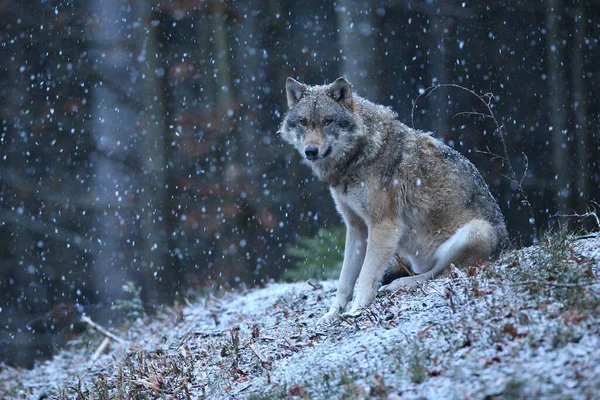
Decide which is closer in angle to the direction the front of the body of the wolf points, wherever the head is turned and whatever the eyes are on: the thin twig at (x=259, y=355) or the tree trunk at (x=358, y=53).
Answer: the thin twig

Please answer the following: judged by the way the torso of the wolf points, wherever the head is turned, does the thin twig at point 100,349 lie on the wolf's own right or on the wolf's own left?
on the wolf's own right

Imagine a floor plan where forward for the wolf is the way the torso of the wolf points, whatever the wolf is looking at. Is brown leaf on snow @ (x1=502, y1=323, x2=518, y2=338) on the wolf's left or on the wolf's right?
on the wolf's left

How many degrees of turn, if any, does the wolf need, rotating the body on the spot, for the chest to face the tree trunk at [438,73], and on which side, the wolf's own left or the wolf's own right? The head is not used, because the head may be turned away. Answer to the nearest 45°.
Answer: approximately 135° to the wolf's own right

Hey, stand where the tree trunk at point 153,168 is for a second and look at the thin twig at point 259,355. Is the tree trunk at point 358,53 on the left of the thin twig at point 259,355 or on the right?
left

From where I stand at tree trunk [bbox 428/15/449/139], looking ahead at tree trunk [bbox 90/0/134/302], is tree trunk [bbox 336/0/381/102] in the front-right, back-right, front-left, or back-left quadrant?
front-left

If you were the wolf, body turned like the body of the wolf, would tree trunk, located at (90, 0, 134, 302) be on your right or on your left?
on your right

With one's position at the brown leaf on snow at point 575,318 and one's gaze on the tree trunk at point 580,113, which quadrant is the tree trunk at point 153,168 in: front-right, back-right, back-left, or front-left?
front-left

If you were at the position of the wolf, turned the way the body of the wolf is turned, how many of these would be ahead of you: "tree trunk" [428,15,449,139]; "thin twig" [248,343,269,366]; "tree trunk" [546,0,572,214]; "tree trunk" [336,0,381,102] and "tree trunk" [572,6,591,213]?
1

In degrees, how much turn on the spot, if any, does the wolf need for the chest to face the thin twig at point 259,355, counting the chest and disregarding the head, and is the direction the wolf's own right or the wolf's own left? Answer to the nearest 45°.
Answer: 0° — it already faces it

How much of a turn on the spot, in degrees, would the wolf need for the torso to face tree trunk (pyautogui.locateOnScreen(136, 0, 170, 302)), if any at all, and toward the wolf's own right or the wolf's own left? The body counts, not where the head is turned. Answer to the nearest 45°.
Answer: approximately 90° to the wolf's own right
